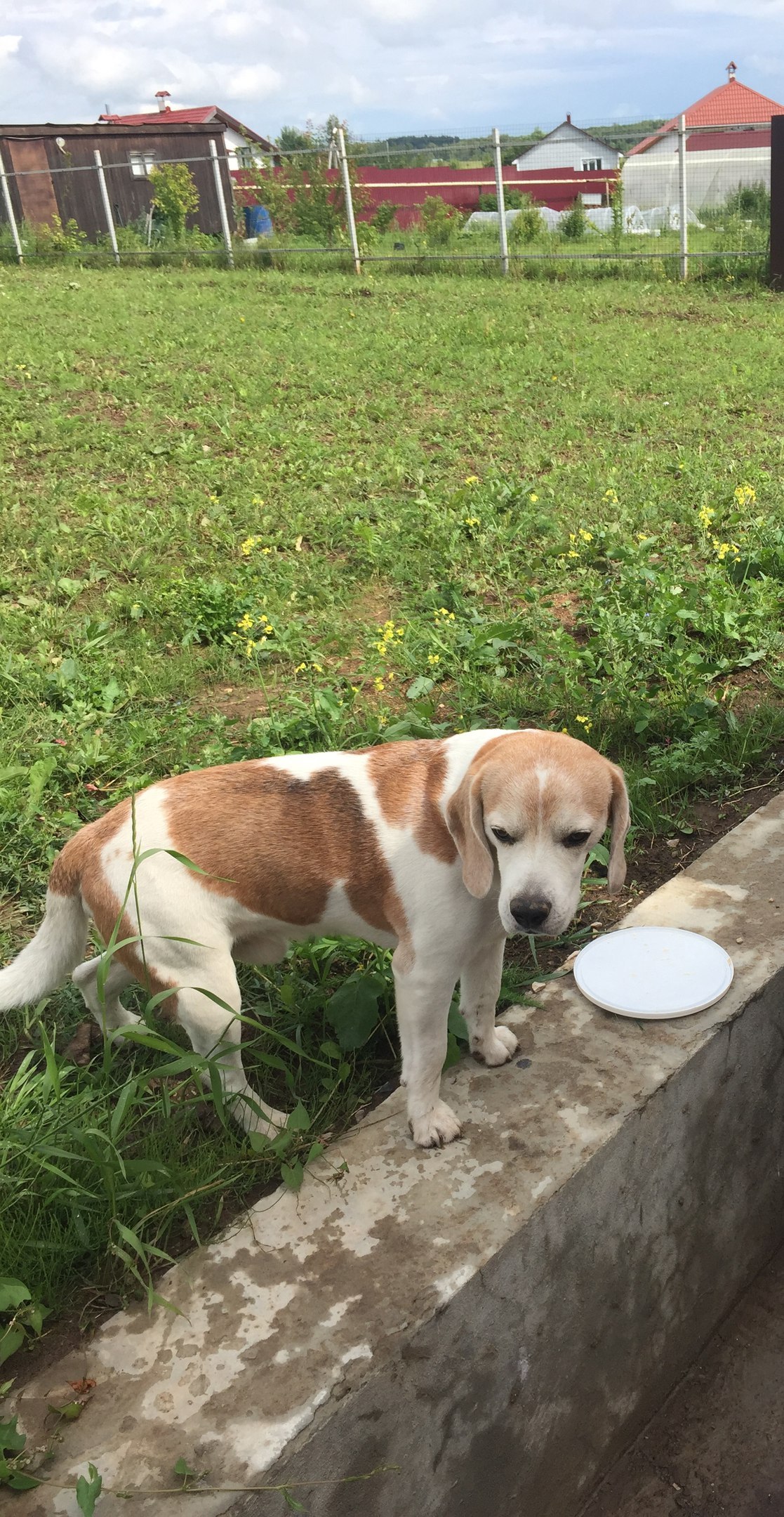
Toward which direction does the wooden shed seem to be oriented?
toward the camera

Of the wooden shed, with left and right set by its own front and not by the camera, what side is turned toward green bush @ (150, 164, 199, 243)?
front

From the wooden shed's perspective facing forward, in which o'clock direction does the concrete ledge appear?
The concrete ledge is roughly at 12 o'clock from the wooden shed.

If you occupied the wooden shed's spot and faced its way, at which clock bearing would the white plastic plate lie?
The white plastic plate is roughly at 12 o'clock from the wooden shed.

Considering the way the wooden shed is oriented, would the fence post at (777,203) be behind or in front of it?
in front

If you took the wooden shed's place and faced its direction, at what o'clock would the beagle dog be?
The beagle dog is roughly at 12 o'clock from the wooden shed.

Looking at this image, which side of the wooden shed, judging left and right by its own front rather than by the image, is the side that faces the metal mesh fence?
front
